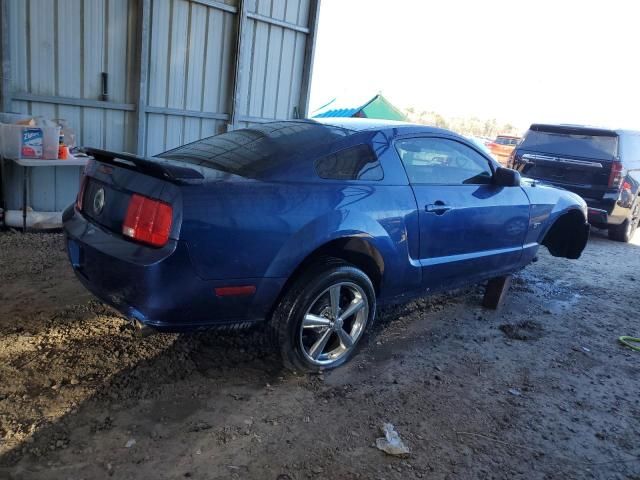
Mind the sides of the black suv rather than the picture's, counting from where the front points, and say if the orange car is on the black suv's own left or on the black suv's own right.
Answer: on the black suv's own left

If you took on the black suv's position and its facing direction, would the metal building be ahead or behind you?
behind

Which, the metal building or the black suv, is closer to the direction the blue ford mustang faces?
the black suv

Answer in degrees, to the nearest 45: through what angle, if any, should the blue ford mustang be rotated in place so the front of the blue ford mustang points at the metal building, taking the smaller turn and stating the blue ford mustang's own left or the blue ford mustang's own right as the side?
approximately 90° to the blue ford mustang's own left

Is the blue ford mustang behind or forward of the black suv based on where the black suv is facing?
behind

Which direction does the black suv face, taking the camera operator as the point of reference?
facing away from the viewer and to the right of the viewer

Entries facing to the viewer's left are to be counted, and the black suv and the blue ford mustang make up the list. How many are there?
0

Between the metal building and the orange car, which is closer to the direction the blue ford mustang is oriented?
the orange car

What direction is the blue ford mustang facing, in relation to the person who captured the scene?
facing away from the viewer and to the right of the viewer

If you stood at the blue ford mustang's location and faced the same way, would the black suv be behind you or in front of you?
in front

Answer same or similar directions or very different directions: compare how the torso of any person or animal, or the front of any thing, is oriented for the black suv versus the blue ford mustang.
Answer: same or similar directions

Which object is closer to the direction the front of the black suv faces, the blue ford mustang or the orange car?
the orange car
